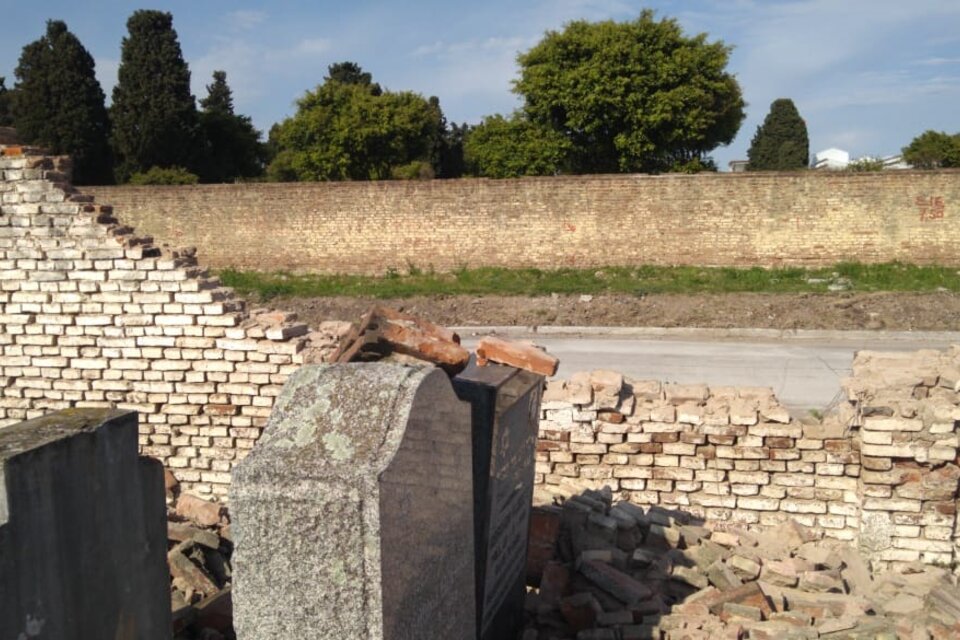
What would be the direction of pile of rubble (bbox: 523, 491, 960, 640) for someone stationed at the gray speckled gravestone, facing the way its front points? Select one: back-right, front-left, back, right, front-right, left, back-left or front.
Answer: front-left

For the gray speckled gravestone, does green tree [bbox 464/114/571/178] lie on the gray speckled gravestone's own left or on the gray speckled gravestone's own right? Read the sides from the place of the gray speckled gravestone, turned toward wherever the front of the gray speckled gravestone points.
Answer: on the gray speckled gravestone's own left

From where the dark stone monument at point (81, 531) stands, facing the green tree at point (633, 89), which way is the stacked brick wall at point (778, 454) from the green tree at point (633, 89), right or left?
right

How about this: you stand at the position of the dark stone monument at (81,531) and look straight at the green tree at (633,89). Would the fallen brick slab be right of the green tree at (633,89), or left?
right

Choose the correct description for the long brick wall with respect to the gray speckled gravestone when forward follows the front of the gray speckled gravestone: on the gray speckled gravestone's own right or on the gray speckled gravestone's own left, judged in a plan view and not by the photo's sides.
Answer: on the gray speckled gravestone's own left

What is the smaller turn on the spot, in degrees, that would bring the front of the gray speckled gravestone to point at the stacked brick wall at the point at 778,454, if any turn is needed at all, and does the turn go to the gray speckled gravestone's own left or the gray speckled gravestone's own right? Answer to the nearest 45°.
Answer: approximately 45° to the gray speckled gravestone's own left

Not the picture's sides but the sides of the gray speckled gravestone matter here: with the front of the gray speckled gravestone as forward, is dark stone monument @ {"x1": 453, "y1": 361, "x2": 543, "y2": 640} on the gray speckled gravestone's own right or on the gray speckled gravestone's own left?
on the gray speckled gravestone's own left

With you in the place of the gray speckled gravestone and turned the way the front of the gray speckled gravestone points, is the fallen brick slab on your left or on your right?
on your left
